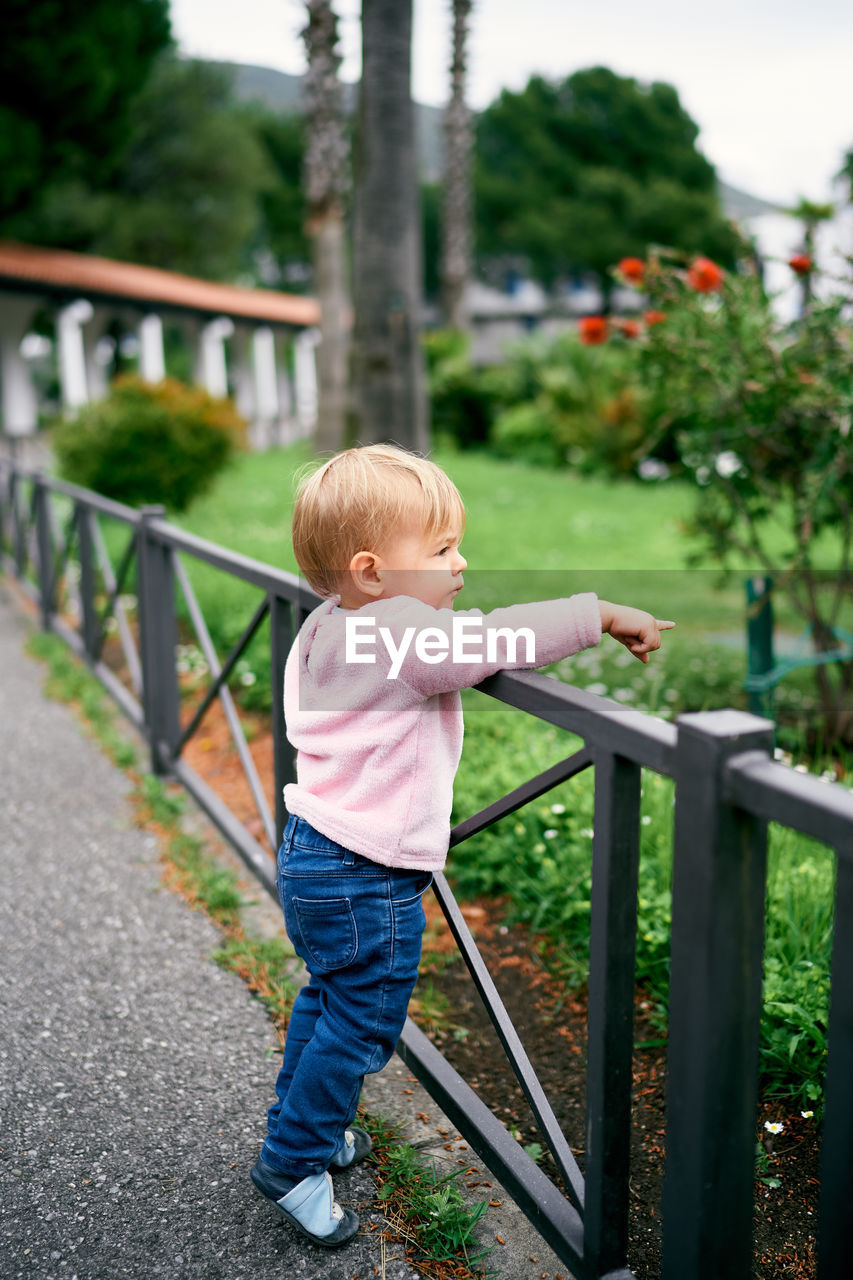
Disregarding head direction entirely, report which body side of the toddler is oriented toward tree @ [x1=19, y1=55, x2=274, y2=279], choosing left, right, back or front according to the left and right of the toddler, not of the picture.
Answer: left

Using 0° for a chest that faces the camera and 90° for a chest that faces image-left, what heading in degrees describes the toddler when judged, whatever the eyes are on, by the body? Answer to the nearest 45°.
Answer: approximately 270°

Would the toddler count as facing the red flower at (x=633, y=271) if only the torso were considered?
no

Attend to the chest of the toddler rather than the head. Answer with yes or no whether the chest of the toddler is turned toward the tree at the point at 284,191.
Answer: no

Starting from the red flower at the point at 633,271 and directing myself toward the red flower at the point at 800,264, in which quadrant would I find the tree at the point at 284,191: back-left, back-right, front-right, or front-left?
back-left

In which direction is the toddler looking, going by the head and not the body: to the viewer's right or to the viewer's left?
to the viewer's right

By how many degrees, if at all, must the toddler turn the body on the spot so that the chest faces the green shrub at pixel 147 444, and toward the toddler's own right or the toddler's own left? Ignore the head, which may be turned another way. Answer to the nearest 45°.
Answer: approximately 90° to the toddler's own left

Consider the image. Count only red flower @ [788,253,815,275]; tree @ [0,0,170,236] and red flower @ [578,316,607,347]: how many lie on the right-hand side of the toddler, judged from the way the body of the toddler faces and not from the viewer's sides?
0

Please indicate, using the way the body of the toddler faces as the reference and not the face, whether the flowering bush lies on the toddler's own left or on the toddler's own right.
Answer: on the toddler's own left

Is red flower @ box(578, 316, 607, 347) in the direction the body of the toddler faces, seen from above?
no

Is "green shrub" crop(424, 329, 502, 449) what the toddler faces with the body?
no

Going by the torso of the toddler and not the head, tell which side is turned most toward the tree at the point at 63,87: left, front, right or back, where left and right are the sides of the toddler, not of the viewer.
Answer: left

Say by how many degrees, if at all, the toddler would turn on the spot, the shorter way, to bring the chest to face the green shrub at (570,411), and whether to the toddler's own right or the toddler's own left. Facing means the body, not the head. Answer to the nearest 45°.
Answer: approximately 90° to the toddler's own left
